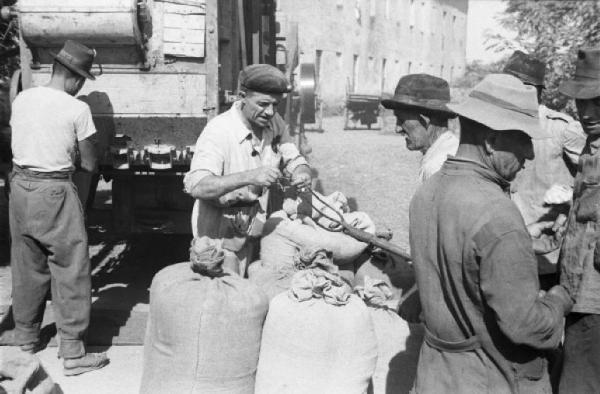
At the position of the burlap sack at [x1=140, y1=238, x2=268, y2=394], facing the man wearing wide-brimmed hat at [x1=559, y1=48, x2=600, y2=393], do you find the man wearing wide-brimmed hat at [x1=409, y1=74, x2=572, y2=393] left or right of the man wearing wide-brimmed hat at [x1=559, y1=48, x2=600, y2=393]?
right

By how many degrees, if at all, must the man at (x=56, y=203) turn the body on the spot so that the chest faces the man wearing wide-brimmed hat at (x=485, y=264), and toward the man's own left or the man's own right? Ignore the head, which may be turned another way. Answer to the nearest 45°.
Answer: approximately 90° to the man's own right

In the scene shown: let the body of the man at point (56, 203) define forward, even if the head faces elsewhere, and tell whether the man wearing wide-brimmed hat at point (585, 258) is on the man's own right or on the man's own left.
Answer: on the man's own right

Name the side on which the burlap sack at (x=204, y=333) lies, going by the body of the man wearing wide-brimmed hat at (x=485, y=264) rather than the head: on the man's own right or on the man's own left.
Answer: on the man's own left

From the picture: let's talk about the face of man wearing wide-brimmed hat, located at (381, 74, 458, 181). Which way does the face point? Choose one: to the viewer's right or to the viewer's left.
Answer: to the viewer's left

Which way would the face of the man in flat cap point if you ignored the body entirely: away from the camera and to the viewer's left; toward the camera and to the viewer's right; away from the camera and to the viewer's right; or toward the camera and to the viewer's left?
toward the camera and to the viewer's right

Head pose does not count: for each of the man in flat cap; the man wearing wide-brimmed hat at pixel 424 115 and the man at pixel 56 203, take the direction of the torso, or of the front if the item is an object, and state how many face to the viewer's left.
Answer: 1

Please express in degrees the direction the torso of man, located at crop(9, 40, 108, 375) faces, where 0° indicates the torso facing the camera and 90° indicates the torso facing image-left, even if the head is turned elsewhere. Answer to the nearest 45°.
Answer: approximately 225°

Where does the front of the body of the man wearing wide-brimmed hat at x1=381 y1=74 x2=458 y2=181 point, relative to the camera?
to the viewer's left

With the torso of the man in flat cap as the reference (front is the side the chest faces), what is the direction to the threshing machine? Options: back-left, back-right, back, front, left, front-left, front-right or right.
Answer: back

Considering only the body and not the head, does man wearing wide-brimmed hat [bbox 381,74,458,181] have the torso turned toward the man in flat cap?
yes

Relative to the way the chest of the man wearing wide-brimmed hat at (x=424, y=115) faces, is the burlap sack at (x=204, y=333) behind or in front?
in front

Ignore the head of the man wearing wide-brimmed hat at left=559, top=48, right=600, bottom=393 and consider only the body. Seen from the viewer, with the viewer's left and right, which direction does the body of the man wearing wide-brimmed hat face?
facing the viewer and to the left of the viewer

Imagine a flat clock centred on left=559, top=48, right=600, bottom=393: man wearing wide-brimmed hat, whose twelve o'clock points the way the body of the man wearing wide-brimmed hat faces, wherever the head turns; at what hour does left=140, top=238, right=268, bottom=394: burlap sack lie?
The burlap sack is roughly at 1 o'clock from the man wearing wide-brimmed hat.
